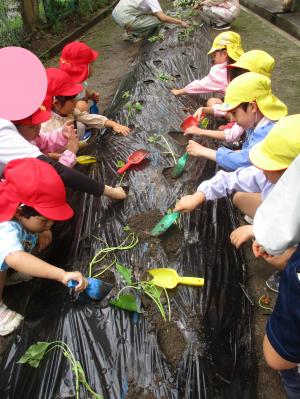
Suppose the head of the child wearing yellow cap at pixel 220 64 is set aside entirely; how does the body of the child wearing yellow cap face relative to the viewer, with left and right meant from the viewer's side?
facing to the left of the viewer

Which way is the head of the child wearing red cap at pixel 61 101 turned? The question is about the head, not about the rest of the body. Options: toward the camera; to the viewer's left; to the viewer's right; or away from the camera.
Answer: to the viewer's right

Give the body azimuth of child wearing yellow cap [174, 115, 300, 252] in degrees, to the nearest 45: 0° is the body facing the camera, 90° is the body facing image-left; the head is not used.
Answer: approximately 90°

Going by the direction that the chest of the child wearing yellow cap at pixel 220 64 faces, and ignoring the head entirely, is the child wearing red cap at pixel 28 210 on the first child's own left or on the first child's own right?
on the first child's own left

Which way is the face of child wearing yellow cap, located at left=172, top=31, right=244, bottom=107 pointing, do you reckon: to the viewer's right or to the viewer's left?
to the viewer's left

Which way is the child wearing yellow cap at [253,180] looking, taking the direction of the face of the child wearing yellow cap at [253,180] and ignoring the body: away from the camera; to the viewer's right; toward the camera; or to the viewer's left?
to the viewer's left

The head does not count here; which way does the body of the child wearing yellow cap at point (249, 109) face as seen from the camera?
to the viewer's left

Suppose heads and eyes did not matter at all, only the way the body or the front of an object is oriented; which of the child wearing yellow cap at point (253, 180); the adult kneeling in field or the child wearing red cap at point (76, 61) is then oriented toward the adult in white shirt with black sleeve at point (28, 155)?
the child wearing yellow cap

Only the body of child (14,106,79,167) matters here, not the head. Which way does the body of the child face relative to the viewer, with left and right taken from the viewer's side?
facing to the right of the viewer

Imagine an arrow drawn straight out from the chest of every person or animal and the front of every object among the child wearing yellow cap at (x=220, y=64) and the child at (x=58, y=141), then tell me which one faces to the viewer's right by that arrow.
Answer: the child

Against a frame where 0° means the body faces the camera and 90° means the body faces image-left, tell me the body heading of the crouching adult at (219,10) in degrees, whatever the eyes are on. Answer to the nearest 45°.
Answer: approximately 90°
